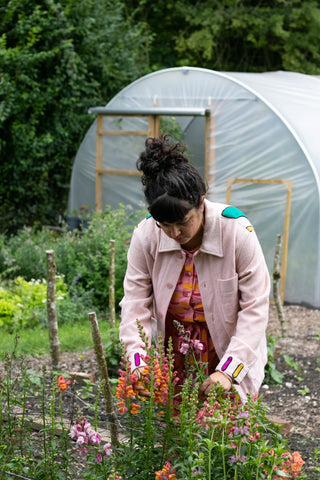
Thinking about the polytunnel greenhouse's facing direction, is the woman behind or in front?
in front

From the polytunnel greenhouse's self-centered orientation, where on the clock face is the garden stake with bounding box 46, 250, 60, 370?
The garden stake is roughly at 11 o'clock from the polytunnel greenhouse.

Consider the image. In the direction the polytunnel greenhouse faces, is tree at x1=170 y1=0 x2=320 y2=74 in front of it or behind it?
behind

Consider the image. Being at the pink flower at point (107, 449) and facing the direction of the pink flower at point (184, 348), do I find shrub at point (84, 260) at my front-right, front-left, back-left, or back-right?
front-left

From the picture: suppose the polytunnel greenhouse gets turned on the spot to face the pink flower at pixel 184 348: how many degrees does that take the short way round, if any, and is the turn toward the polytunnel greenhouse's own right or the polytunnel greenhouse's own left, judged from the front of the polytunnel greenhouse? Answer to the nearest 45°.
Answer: approximately 45° to the polytunnel greenhouse's own left

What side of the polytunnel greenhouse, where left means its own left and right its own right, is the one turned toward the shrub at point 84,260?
front

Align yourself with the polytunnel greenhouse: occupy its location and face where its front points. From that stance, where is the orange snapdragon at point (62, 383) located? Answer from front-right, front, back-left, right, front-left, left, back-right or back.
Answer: front-left

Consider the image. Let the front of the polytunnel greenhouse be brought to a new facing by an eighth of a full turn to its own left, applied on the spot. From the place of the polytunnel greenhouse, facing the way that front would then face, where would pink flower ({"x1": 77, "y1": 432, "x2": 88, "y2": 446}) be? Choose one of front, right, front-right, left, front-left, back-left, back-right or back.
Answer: front

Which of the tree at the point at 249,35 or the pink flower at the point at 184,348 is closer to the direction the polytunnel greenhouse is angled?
the pink flower

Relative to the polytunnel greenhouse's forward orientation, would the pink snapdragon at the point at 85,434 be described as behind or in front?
in front
